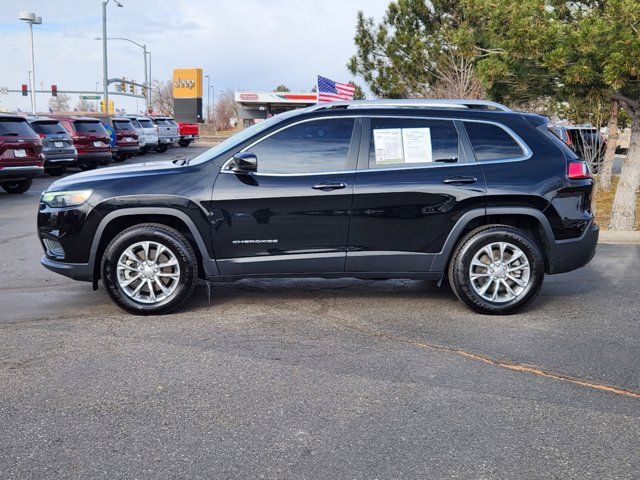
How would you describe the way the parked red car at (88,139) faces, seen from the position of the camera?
facing away from the viewer and to the left of the viewer

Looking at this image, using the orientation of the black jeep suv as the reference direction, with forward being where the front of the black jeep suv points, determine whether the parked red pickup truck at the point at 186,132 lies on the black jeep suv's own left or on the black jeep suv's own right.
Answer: on the black jeep suv's own right

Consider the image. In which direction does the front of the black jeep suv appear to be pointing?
to the viewer's left

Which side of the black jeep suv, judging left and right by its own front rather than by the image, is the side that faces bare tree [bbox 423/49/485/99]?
right

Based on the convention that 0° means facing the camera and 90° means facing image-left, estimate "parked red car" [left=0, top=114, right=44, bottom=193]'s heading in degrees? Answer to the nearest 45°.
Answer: approximately 135°

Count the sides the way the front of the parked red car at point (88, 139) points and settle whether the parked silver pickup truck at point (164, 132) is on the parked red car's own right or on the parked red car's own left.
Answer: on the parked red car's own right
